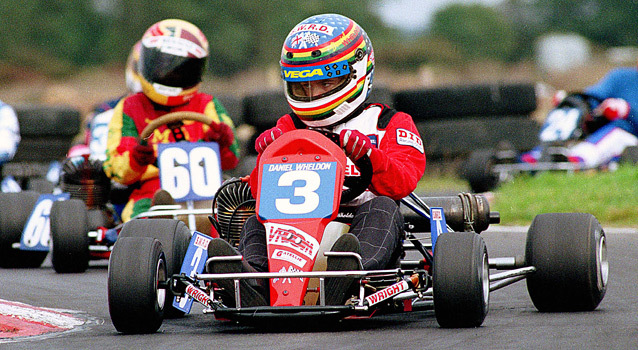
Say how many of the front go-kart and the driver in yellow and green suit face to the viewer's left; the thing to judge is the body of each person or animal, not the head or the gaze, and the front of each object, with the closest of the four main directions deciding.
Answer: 0

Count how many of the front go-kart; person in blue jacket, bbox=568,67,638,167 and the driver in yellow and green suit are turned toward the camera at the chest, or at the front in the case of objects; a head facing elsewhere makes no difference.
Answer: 2

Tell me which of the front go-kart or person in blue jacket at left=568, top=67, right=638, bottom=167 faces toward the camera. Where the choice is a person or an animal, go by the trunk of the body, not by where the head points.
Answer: the front go-kart

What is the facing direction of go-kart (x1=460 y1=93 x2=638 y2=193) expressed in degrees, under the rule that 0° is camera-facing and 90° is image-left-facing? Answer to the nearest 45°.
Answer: approximately 45°

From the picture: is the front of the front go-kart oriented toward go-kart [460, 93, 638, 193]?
no

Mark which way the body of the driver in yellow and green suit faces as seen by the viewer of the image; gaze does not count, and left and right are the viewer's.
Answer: facing the viewer

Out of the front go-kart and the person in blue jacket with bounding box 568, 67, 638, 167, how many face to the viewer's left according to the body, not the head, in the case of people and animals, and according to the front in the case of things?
1

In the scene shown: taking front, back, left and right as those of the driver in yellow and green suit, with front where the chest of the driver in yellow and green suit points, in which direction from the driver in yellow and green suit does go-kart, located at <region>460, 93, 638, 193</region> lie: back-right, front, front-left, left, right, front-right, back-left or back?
back-left

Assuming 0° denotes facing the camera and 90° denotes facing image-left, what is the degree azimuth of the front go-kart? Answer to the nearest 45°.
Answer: approximately 0°

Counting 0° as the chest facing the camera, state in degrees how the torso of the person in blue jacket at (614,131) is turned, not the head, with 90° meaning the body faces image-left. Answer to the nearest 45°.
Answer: approximately 90°

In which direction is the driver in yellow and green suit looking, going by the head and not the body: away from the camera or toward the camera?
toward the camera

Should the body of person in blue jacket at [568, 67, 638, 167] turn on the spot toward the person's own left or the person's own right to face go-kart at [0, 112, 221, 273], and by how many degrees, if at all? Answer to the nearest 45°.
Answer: approximately 45° to the person's own left

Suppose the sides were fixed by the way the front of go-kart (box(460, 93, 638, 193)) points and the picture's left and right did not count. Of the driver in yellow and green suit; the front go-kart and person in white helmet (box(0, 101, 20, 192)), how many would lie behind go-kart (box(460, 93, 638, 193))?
0

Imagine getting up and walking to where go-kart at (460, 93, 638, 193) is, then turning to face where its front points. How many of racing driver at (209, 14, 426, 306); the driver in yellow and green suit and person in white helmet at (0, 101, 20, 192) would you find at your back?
0

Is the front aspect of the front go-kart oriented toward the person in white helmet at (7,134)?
no

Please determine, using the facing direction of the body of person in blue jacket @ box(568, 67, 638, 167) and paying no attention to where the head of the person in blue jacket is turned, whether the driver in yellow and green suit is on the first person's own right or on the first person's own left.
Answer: on the first person's own left

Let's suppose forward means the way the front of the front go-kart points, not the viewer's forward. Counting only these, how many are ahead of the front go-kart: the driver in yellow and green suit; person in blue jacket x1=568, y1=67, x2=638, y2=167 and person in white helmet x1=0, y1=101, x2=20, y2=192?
0

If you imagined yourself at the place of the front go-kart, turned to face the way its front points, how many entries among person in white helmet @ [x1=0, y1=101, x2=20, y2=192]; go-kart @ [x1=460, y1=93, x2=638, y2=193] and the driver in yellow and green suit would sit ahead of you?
0

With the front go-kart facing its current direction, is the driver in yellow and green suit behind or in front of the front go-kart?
behind

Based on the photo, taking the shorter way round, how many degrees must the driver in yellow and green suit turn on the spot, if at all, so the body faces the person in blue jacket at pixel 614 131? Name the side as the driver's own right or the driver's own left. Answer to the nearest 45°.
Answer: approximately 135° to the driver's own left

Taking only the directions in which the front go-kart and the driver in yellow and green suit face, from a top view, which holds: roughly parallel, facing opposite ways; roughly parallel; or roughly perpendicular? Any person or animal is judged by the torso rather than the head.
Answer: roughly parallel
